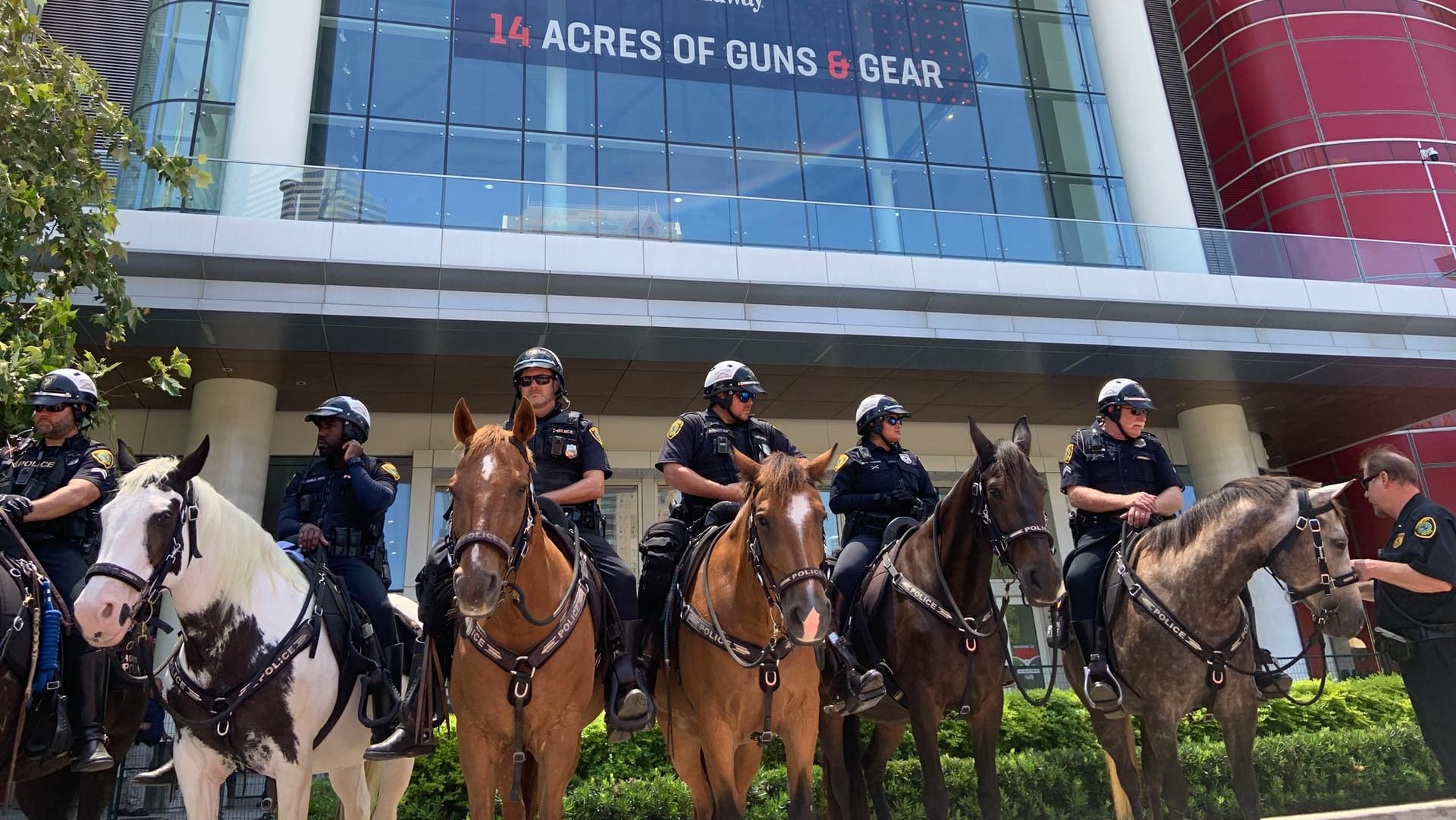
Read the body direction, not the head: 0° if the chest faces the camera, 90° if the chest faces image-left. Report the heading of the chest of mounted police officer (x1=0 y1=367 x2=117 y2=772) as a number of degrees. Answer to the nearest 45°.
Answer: approximately 45°

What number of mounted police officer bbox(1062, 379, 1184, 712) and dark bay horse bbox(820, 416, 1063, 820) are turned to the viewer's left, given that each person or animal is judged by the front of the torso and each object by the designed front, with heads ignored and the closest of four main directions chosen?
0

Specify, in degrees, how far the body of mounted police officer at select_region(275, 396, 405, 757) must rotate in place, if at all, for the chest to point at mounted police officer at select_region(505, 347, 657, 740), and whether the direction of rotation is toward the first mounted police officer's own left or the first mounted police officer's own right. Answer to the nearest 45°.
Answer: approximately 90° to the first mounted police officer's own left

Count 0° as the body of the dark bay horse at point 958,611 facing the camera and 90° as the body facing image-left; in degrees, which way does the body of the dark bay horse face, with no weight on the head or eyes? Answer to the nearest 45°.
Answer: approximately 315°

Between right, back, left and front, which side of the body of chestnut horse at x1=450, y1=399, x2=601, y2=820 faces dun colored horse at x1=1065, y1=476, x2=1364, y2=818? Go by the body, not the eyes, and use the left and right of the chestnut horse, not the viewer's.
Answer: left

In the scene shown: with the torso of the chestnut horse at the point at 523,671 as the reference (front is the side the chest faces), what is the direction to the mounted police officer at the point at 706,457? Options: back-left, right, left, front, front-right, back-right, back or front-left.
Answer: back-left

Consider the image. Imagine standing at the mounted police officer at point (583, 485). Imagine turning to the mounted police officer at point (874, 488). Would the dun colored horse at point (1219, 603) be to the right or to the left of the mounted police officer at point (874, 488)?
right

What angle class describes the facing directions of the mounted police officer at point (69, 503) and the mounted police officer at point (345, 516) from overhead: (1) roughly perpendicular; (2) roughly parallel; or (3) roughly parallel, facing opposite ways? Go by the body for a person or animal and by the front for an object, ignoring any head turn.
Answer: roughly parallel

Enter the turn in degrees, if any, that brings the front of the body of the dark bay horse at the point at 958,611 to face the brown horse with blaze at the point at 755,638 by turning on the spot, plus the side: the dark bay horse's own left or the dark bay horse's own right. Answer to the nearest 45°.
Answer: approximately 90° to the dark bay horse's own right

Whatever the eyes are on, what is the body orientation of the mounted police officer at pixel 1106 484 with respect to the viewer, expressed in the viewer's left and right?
facing the viewer and to the right of the viewer

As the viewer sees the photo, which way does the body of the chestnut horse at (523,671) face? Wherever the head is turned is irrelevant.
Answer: toward the camera
